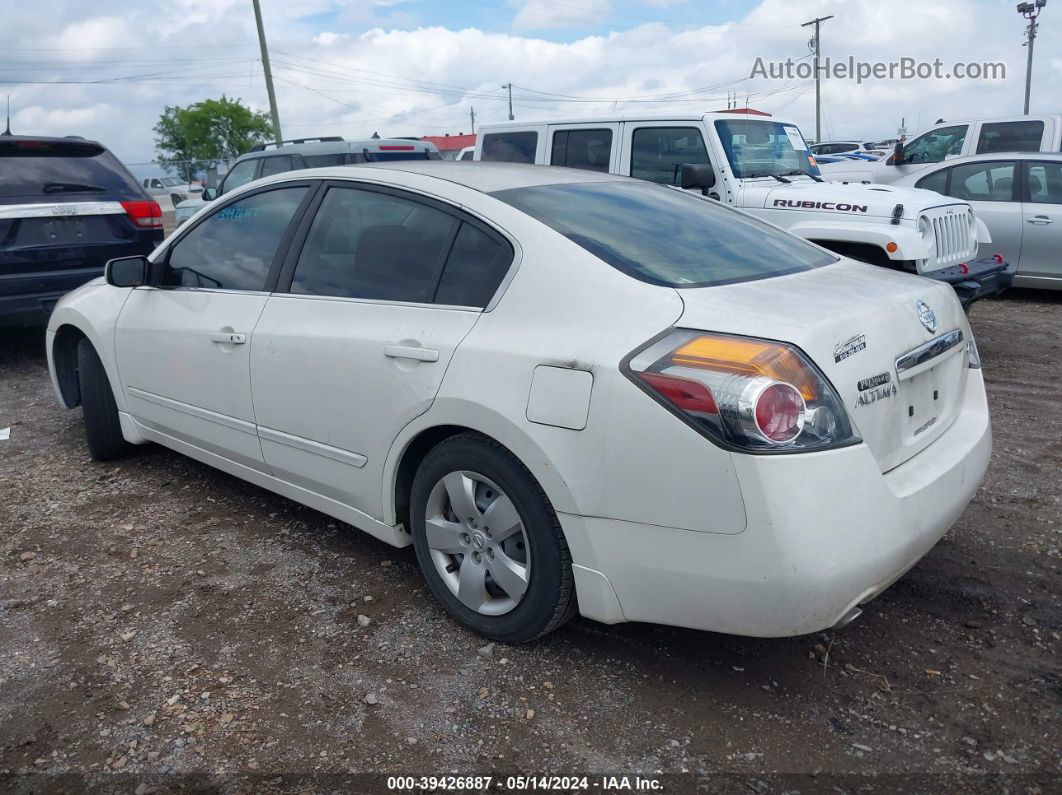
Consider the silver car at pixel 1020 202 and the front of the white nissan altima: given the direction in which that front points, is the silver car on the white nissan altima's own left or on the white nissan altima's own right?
on the white nissan altima's own right

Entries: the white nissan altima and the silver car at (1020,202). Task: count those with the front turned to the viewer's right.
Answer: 1

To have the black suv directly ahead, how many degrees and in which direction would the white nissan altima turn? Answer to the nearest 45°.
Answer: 0° — it already faces it

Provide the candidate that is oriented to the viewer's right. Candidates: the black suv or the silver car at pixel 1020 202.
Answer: the silver car

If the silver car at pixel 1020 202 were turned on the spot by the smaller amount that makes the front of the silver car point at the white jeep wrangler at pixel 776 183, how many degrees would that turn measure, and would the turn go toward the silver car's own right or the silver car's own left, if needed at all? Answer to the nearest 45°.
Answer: approximately 135° to the silver car's own right

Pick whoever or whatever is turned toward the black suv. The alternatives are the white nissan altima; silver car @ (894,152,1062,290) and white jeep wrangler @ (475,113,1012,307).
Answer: the white nissan altima

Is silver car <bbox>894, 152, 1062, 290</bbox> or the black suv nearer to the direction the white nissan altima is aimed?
the black suv

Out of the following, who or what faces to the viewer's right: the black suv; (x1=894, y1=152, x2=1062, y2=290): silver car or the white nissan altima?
the silver car

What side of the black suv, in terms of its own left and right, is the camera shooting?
back

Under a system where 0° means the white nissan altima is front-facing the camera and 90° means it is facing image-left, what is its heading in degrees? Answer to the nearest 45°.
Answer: approximately 135°

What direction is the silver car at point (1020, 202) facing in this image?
to the viewer's right

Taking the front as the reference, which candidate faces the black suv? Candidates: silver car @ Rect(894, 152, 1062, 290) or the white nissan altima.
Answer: the white nissan altima

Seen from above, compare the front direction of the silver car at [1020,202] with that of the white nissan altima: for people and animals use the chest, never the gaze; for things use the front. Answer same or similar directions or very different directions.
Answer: very different directions

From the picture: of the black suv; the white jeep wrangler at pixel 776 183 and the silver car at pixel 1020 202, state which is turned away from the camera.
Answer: the black suv

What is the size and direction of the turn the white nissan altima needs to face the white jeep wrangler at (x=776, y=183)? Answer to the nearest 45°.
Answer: approximately 90° to its right

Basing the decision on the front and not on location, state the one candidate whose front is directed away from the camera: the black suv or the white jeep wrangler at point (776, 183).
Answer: the black suv

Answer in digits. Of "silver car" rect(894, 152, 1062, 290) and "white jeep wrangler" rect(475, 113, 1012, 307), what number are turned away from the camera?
0
